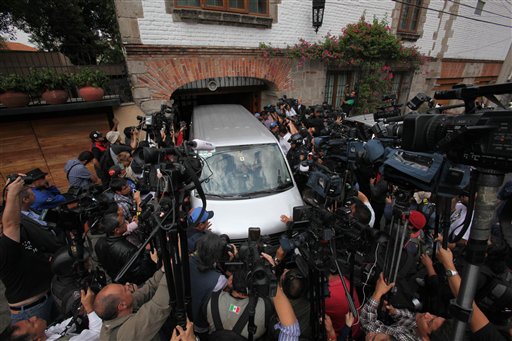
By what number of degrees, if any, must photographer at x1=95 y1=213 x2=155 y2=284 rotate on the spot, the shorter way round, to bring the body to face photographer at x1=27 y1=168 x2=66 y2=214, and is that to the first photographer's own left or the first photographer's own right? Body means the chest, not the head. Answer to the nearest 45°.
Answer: approximately 90° to the first photographer's own left

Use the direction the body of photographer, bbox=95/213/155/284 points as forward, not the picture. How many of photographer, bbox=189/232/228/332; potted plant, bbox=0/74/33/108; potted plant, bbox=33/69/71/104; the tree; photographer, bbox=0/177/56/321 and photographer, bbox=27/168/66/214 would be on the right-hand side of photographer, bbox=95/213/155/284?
1

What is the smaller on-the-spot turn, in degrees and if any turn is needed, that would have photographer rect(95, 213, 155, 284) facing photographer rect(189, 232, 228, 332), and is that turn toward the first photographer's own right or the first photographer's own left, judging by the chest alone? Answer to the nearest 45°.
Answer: approximately 90° to the first photographer's own right

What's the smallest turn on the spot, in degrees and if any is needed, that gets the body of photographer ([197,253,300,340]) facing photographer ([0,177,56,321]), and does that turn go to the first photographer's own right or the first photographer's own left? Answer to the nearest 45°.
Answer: approximately 90° to the first photographer's own left

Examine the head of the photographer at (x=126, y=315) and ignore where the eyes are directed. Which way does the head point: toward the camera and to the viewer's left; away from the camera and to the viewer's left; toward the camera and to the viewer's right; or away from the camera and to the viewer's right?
away from the camera and to the viewer's right

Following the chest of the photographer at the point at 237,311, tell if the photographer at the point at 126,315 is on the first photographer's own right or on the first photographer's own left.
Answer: on the first photographer's own left

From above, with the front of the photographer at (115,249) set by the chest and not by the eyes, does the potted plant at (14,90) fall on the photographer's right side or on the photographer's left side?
on the photographer's left side

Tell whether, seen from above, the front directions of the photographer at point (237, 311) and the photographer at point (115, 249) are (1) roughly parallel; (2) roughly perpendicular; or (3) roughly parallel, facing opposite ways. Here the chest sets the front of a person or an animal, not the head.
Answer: roughly parallel

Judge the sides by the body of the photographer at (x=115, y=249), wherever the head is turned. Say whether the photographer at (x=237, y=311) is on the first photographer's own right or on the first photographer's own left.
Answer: on the first photographer's own right

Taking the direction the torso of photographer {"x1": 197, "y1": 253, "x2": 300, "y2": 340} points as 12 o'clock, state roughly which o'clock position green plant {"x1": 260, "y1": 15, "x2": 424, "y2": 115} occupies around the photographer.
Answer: The green plant is roughly at 1 o'clock from the photographer.

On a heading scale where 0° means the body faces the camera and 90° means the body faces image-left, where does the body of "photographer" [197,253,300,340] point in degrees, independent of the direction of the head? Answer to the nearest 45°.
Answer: approximately 180°

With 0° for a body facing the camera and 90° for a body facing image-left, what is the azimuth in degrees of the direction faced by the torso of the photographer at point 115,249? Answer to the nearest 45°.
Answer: approximately 225°

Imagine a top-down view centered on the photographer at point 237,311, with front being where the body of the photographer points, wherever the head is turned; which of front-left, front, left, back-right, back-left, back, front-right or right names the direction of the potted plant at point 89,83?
front-left

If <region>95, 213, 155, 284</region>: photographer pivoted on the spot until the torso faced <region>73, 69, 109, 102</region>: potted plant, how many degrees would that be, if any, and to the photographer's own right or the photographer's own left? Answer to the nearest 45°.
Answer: approximately 45° to the photographer's own left

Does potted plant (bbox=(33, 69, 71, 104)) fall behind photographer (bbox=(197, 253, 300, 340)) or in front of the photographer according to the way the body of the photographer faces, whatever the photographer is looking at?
in front

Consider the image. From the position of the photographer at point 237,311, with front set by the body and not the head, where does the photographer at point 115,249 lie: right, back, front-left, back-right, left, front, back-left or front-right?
front-left

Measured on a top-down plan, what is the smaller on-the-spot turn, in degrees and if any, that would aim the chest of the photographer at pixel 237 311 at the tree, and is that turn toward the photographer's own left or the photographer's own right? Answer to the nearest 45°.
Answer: approximately 45° to the photographer's own left

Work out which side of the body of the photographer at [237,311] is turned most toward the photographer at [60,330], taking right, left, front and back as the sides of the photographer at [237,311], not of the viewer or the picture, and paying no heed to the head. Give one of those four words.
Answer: left
